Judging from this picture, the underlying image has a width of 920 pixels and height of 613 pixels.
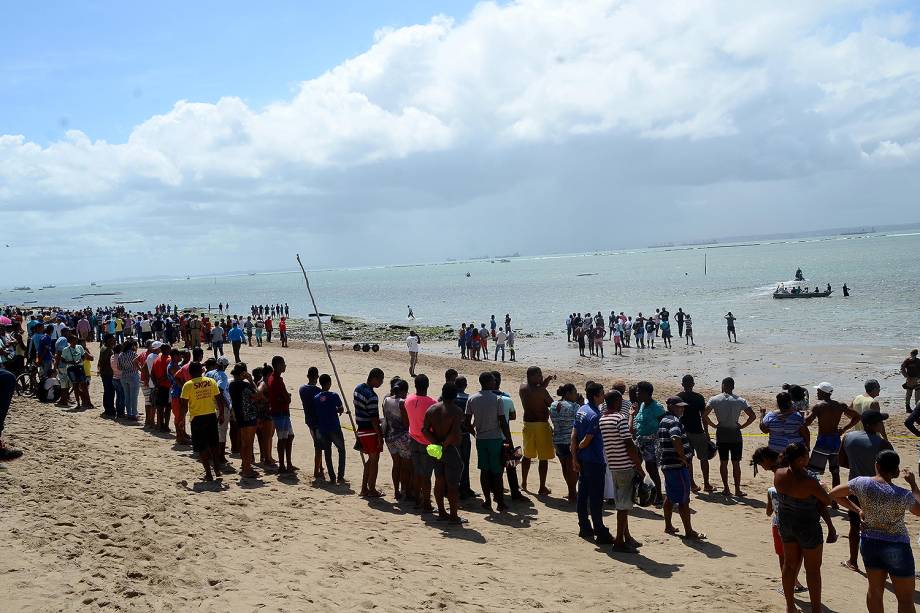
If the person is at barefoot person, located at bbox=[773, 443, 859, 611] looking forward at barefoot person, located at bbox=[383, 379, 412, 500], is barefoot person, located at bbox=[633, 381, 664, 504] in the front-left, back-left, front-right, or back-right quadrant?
front-right

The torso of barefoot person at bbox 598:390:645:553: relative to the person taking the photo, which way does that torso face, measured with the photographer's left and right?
facing away from the viewer and to the right of the viewer

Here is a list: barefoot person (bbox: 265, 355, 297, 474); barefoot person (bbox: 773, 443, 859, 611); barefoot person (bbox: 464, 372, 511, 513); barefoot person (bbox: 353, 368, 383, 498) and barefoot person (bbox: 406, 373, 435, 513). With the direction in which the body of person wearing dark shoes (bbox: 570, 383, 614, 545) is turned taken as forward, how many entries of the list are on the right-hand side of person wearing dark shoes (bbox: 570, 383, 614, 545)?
1

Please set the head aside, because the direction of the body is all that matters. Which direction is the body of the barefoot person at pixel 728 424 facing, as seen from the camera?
away from the camera

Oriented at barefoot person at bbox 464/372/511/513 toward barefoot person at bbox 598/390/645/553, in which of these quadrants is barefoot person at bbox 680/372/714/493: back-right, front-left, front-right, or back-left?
front-left

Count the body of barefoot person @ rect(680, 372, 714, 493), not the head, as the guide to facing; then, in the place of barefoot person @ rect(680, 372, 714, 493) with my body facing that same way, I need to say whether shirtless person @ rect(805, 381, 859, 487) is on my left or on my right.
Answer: on my right

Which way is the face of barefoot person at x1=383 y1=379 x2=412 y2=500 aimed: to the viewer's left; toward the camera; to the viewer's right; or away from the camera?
away from the camera

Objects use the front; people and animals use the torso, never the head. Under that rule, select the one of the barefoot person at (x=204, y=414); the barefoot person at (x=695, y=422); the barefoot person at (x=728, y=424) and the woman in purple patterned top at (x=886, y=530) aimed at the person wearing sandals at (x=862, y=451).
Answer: the woman in purple patterned top

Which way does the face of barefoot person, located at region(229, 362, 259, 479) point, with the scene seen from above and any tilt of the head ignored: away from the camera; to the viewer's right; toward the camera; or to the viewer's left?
away from the camera

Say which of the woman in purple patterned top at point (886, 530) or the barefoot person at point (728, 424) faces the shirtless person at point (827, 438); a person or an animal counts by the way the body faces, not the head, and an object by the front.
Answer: the woman in purple patterned top

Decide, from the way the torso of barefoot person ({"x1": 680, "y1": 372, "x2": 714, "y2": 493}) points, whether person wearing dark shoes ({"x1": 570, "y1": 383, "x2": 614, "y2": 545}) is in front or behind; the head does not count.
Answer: behind

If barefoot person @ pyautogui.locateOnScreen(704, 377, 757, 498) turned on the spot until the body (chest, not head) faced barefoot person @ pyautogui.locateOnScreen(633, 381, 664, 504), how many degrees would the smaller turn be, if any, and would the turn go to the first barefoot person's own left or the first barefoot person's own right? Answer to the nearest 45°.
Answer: approximately 135° to the first barefoot person's own left

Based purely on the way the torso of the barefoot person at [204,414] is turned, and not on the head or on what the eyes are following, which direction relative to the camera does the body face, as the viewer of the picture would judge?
away from the camera

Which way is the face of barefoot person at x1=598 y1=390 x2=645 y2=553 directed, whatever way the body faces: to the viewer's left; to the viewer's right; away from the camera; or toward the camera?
away from the camera

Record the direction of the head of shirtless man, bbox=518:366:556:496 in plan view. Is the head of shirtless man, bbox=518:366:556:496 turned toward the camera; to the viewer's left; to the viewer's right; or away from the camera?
away from the camera

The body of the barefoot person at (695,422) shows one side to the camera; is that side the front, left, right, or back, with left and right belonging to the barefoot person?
back
